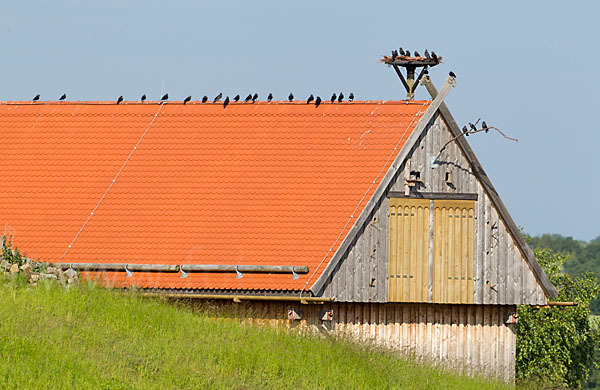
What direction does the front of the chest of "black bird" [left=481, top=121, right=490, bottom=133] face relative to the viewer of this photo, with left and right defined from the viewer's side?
facing to the left of the viewer

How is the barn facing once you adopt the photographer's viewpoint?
facing the viewer and to the right of the viewer

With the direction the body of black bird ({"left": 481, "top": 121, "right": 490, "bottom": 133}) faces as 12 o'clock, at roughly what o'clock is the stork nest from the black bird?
The stork nest is roughly at 1 o'clock from the black bird.
